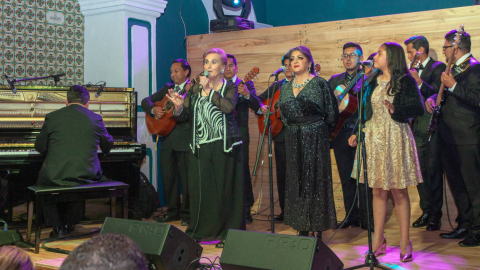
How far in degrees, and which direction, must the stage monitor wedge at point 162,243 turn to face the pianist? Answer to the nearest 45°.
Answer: approximately 90° to its left

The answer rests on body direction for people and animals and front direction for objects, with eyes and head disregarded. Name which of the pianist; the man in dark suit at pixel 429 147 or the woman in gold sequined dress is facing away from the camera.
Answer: the pianist

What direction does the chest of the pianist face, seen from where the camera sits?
away from the camera

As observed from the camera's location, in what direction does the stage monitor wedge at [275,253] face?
facing away from the viewer and to the right of the viewer

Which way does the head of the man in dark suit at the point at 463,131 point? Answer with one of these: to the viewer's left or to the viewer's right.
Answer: to the viewer's left

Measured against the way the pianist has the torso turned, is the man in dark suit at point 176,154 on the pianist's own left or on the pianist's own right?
on the pianist's own right

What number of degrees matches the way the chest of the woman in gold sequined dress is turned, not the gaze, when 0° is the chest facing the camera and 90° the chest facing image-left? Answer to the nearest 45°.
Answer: approximately 45°

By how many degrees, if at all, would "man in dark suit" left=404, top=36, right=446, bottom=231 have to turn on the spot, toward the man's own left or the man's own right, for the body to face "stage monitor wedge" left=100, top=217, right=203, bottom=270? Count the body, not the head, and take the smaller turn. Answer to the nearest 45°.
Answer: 0° — they already face it

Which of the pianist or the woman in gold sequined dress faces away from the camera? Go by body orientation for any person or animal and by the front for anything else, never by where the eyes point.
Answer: the pianist

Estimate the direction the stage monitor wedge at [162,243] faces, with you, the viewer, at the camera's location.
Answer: facing away from the viewer and to the right of the viewer
